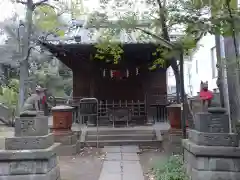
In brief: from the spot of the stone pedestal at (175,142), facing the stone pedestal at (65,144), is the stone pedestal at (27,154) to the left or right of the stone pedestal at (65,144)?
left

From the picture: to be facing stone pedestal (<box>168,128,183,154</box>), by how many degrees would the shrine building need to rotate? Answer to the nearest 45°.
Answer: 0° — it already faces it

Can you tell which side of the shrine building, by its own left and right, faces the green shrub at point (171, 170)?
front

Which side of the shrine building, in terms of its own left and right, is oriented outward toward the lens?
front

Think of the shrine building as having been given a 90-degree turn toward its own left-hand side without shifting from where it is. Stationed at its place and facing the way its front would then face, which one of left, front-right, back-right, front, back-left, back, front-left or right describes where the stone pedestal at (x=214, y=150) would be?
right

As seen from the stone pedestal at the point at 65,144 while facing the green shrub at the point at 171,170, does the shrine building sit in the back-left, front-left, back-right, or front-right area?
back-left

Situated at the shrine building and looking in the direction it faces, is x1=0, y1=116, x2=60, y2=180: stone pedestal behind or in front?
in front

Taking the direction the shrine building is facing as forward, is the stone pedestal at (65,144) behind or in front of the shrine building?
in front
